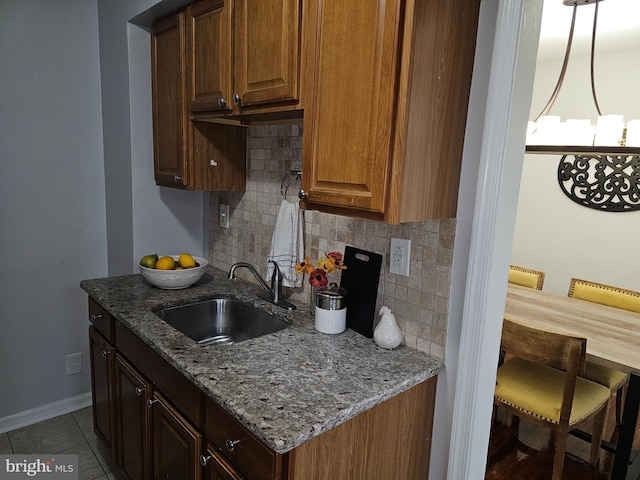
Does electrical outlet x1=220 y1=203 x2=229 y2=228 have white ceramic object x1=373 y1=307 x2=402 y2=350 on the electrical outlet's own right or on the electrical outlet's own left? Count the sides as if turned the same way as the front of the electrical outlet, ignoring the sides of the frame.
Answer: on the electrical outlet's own left

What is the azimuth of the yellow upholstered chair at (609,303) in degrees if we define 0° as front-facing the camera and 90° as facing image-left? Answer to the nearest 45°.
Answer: approximately 45°

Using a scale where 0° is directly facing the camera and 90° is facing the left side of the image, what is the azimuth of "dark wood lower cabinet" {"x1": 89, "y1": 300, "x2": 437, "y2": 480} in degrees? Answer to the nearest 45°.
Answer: approximately 45°

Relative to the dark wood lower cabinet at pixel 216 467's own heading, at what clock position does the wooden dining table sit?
The wooden dining table is roughly at 7 o'clock from the dark wood lower cabinet.

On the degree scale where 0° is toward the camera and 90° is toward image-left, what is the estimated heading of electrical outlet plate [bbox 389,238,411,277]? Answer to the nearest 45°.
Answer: approximately 45°
